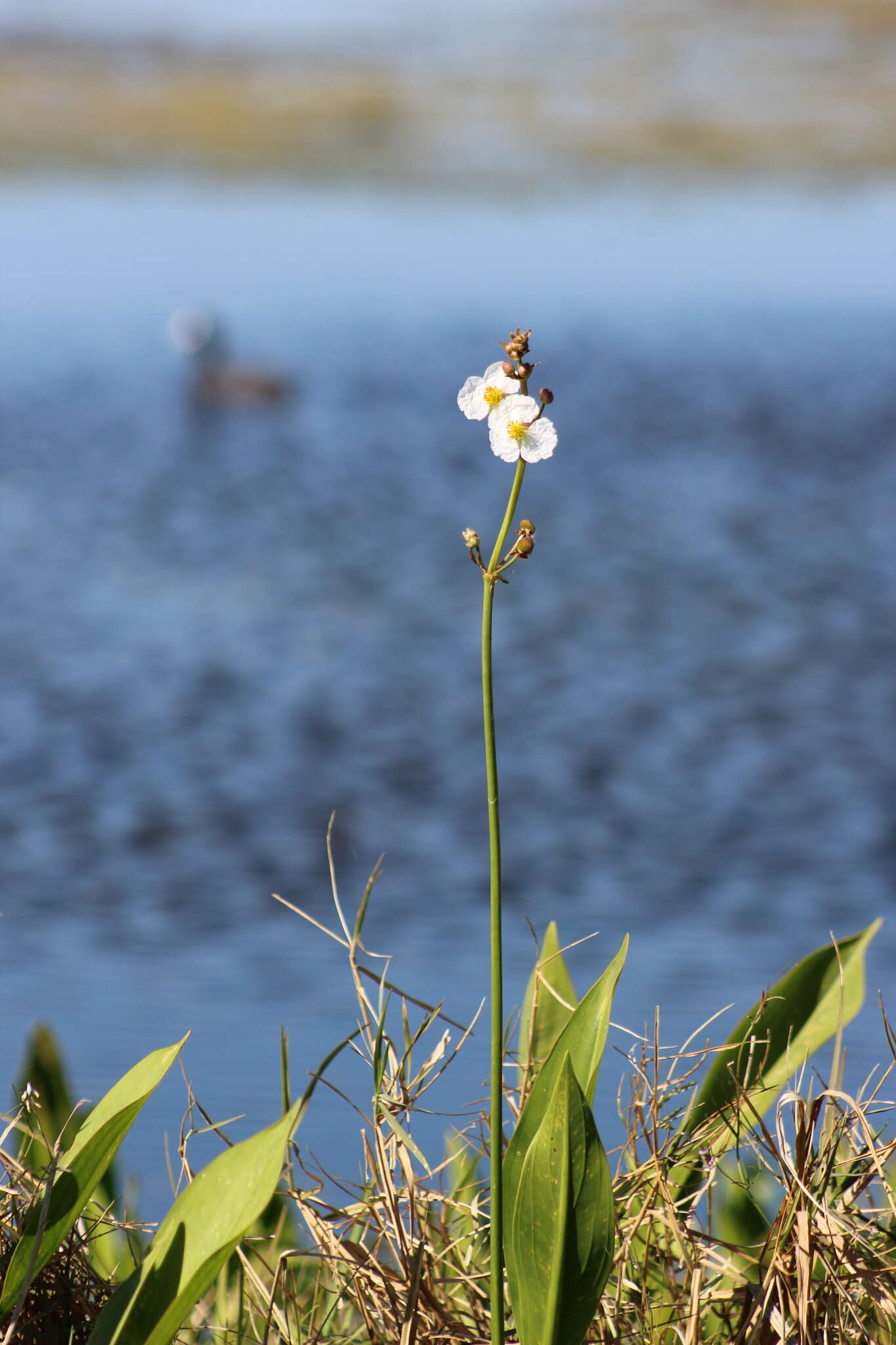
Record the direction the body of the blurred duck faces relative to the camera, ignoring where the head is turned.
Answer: to the viewer's left

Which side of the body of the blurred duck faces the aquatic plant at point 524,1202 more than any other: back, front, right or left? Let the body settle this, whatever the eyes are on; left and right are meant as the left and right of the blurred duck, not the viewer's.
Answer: left
